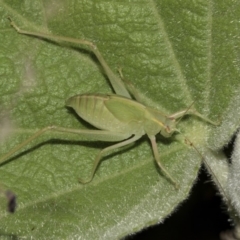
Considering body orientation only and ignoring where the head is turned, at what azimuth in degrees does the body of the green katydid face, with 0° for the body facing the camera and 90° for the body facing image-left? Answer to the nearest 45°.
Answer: approximately 270°
